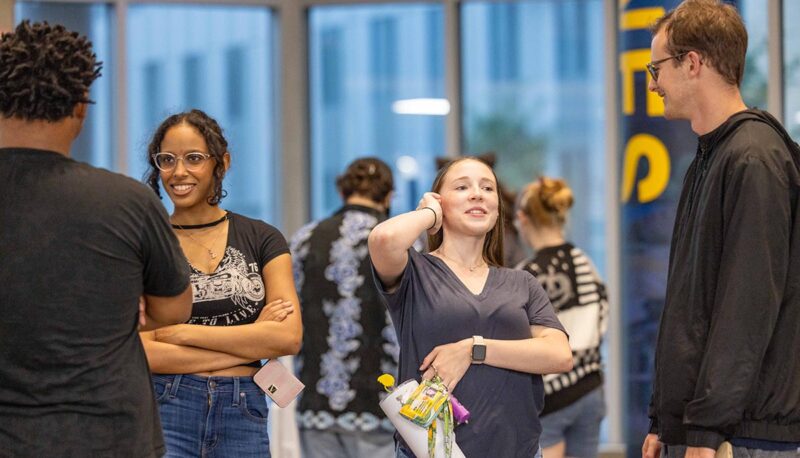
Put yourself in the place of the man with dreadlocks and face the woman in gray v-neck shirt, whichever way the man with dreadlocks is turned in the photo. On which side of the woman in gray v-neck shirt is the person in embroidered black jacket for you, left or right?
left

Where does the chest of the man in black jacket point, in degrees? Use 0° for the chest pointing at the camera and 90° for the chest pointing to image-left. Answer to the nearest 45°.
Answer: approximately 90°

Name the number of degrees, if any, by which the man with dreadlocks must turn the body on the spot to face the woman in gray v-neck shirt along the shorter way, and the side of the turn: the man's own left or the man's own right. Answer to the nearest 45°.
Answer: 0° — they already face them

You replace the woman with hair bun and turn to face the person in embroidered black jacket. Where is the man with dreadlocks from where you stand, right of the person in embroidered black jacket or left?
left

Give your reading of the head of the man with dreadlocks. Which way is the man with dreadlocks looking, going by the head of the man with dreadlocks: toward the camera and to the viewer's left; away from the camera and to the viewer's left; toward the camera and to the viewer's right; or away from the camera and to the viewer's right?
away from the camera and to the viewer's right

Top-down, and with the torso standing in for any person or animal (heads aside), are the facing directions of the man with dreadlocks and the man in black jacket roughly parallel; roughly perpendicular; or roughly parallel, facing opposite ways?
roughly perpendicular

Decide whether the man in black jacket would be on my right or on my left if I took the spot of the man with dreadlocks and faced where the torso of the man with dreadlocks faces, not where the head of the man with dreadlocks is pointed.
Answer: on my right

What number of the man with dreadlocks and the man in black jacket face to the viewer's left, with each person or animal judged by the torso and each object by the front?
1

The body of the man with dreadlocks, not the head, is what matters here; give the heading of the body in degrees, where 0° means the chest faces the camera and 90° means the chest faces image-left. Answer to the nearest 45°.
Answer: approximately 225°

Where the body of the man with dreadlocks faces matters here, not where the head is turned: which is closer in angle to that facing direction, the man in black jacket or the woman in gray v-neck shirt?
the woman in gray v-neck shirt
